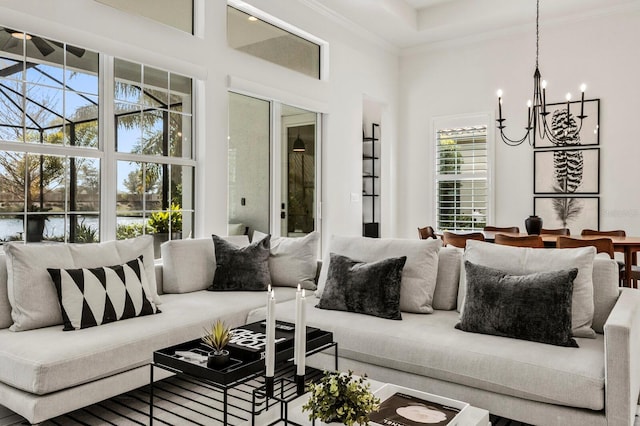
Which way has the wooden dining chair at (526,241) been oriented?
away from the camera

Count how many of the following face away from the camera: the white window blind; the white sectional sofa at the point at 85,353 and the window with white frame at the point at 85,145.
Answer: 0

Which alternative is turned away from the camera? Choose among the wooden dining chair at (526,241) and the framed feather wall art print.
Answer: the wooden dining chair

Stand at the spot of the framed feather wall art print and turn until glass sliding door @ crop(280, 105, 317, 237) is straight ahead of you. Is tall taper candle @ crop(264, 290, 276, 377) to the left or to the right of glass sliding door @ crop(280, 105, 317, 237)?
left

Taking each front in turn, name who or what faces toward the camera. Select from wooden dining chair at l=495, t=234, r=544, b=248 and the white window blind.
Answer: the white window blind

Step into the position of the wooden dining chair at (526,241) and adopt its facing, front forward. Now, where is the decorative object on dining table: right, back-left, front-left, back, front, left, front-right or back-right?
front

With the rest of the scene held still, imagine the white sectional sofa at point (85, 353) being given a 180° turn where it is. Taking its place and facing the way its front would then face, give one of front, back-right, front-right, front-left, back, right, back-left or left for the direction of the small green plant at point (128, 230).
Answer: front-right

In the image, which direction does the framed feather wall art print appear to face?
toward the camera

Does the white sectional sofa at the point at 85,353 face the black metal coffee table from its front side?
yes

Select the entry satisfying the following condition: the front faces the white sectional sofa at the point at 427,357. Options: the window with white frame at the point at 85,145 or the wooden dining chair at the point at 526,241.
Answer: the window with white frame

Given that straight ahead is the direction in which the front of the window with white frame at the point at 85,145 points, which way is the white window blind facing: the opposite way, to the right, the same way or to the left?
to the right

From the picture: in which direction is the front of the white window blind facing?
toward the camera

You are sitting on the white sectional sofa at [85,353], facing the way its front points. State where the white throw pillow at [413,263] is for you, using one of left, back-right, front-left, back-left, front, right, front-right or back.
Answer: front-left

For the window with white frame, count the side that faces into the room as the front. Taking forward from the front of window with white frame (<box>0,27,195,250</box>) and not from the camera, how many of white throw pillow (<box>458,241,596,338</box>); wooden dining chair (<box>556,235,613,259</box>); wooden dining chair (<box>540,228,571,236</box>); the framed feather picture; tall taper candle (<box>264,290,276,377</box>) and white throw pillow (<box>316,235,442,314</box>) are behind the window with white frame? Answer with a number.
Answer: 0

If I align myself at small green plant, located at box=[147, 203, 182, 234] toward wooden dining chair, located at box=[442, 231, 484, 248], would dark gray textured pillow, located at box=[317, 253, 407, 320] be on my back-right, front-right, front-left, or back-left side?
front-right

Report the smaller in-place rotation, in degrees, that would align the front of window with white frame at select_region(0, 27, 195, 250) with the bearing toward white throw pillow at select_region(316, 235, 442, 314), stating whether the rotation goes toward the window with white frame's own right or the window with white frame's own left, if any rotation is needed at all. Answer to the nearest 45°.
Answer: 0° — it already faces it

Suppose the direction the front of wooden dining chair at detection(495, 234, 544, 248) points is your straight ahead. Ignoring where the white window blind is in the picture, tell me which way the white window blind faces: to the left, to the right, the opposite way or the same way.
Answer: the opposite way

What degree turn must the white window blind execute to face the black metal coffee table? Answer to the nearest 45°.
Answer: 0° — it already faces it

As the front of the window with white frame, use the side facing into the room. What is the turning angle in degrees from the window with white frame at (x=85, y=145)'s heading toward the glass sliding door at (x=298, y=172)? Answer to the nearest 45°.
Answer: approximately 90° to its left

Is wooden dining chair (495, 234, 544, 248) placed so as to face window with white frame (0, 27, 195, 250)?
no

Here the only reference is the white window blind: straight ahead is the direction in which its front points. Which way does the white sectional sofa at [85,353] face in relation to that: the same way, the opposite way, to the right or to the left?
to the left
